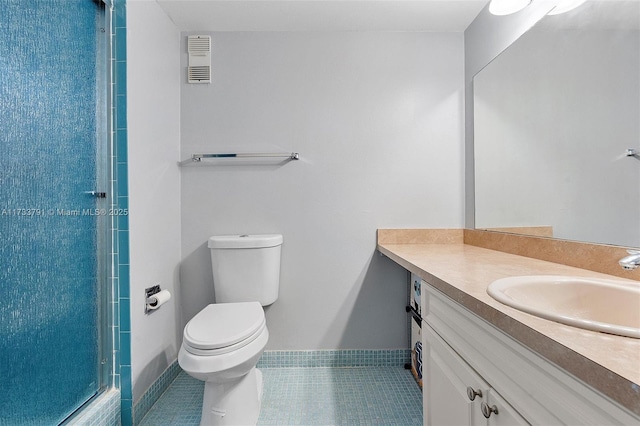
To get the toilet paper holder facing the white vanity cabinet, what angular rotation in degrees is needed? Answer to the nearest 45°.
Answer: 0° — it already faces it

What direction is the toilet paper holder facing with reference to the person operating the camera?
facing the viewer and to the right of the viewer

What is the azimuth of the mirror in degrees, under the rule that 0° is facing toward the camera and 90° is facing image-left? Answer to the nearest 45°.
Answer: approximately 45°

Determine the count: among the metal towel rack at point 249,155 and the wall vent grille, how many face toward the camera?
2

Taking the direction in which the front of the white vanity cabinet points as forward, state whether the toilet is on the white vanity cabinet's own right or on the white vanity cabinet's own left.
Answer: on the white vanity cabinet's own right

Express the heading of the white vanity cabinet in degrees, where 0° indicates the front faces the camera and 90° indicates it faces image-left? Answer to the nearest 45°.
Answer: approximately 45°

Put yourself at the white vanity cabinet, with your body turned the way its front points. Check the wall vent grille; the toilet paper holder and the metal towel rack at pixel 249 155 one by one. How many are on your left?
0

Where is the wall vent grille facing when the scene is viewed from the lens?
facing the viewer

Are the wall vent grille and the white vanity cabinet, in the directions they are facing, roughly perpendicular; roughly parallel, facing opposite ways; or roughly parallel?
roughly perpendicular

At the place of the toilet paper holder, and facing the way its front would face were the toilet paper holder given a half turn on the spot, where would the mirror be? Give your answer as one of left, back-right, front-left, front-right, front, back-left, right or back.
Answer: back

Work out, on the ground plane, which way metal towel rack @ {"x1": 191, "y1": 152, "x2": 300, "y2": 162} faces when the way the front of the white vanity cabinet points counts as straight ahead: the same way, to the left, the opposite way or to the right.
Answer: to the left

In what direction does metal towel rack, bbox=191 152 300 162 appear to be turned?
toward the camera

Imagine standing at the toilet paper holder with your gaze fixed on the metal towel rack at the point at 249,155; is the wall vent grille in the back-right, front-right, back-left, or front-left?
front-left

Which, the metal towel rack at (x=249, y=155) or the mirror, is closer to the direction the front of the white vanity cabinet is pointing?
the metal towel rack
